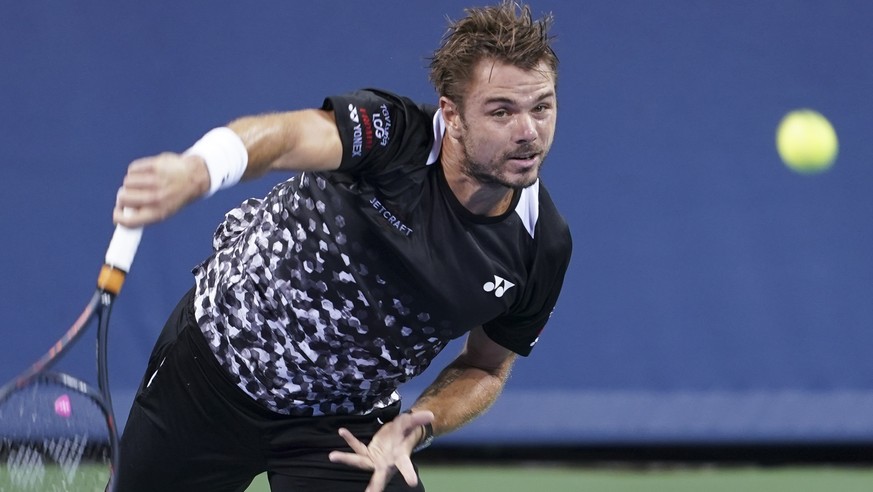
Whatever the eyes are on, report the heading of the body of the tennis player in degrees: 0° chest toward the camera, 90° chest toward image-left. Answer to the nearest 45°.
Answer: approximately 315°

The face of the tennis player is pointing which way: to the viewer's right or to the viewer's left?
to the viewer's right

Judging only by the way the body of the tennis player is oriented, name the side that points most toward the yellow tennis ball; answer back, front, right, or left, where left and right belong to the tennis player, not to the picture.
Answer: left
